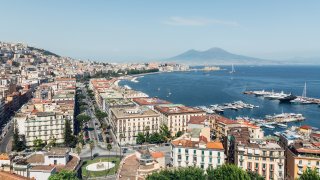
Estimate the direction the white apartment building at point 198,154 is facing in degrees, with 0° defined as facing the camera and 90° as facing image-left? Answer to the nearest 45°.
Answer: approximately 0°

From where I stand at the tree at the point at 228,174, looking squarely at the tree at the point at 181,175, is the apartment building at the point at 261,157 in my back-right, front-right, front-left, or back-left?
back-right

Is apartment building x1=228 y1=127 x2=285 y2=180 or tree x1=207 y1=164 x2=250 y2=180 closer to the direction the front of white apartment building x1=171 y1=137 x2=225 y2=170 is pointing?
the tree

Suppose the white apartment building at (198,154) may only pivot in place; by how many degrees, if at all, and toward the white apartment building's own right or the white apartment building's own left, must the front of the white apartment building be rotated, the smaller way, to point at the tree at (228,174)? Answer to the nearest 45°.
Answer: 0° — it already faces it

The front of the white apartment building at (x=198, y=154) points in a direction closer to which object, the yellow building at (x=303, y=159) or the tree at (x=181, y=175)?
the tree

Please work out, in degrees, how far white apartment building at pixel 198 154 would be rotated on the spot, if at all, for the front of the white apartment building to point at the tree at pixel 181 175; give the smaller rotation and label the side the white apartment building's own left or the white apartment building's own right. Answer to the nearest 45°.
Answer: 0° — it already faces it

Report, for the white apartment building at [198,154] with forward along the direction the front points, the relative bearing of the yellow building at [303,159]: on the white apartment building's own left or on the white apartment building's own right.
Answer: on the white apartment building's own left

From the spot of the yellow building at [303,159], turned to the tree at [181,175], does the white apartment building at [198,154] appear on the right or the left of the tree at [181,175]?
right

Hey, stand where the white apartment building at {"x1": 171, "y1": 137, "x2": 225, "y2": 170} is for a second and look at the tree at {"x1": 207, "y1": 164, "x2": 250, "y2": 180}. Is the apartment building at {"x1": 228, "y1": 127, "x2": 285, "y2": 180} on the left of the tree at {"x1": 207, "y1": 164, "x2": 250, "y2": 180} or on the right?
left

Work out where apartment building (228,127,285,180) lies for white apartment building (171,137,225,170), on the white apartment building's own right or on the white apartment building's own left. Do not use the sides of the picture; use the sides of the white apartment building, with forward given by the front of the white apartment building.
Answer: on the white apartment building's own left
